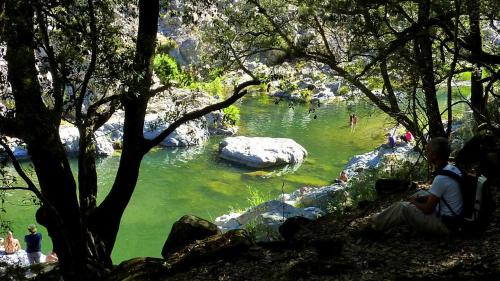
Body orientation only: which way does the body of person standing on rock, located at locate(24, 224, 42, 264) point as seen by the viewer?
away from the camera

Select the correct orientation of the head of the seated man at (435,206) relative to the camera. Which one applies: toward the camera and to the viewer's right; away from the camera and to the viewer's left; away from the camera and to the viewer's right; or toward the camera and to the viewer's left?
away from the camera and to the viewer's left

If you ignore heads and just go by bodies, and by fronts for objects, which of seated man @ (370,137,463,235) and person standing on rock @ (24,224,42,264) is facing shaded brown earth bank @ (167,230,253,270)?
the seated man

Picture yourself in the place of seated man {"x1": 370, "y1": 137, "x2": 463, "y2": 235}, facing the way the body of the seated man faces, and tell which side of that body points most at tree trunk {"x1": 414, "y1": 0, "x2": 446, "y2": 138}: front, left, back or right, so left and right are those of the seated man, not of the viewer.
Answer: right

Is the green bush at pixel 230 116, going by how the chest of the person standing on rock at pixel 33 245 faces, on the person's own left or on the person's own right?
on the person's own right

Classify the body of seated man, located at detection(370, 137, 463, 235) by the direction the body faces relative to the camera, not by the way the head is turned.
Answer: to the viewer's left

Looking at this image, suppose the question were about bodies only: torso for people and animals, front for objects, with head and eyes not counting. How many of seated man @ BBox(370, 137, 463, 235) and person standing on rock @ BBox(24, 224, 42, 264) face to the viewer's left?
1

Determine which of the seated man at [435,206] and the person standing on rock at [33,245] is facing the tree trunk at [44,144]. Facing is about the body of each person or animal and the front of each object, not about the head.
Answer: the seated man

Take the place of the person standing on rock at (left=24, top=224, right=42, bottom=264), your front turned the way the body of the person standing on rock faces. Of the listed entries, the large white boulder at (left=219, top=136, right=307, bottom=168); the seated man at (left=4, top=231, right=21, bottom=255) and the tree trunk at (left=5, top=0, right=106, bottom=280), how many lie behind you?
1

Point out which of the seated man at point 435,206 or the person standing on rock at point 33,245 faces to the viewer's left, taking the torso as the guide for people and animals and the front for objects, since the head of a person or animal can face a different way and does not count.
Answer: the seated man
